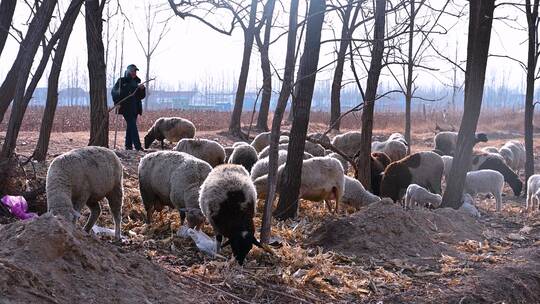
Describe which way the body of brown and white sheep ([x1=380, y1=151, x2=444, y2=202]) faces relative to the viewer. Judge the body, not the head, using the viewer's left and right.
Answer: facing to the left of the viewer

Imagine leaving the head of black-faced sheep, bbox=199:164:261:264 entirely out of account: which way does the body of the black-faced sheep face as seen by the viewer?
toward the camera

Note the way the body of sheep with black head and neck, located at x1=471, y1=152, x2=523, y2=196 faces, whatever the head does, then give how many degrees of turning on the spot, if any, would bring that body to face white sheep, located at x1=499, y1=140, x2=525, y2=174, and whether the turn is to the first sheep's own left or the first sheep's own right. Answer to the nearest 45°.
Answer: approximately 90° to the first sheep's own left

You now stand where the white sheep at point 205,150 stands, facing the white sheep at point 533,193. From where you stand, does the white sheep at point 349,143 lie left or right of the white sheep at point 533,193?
left

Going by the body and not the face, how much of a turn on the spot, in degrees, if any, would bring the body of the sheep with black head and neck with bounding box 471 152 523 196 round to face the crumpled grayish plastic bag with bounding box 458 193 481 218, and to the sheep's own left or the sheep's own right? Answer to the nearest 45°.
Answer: approximately 90° to the sheep's own right

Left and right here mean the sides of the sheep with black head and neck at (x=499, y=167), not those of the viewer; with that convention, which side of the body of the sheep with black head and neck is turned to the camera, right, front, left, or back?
right

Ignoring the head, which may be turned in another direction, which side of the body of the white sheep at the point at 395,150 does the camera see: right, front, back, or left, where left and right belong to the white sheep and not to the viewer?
left

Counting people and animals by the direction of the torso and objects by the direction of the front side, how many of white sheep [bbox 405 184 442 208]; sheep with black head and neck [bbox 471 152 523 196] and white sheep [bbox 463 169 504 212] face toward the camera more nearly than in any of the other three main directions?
0

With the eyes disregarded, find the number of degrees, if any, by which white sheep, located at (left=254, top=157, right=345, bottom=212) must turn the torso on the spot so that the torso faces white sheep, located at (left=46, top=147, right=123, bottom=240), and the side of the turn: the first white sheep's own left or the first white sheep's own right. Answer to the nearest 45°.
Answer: approximately 45° to the first white sheep's own left

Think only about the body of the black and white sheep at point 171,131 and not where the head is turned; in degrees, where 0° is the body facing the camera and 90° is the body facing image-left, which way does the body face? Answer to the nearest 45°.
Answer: approximately 90°

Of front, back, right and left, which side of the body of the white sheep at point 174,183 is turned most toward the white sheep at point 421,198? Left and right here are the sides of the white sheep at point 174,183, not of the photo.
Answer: left

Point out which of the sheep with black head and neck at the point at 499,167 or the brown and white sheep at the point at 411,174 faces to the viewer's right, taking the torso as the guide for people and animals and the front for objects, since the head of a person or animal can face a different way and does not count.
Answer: the sheep with black head and neck
